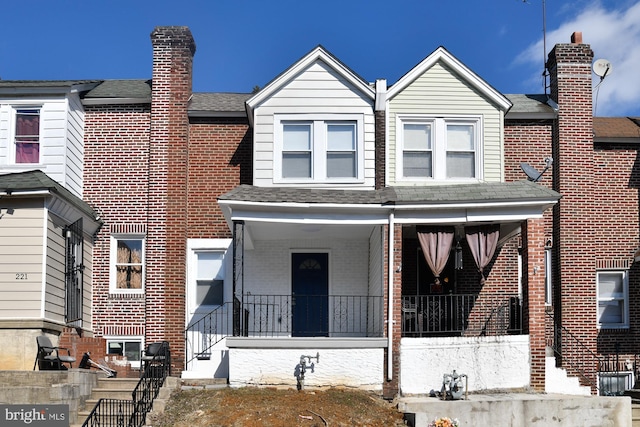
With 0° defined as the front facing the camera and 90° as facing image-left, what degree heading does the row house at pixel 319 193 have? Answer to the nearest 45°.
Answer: approximately 0°

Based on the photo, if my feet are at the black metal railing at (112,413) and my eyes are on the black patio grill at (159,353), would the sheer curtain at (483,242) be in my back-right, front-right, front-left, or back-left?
front-right

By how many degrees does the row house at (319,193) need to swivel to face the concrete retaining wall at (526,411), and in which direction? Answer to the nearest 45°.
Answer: approximately 45° to its left

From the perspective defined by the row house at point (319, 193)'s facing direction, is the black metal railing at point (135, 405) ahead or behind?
ahead

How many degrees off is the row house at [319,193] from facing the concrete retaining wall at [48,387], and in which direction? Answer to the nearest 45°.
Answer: approximately 45° to its right

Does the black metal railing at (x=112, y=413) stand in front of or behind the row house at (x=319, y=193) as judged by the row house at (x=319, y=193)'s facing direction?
in front

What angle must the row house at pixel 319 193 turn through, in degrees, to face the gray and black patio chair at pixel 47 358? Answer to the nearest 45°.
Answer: approximately 45° to its right

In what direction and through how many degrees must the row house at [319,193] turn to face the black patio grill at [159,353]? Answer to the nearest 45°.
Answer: approximately 45° to its right
